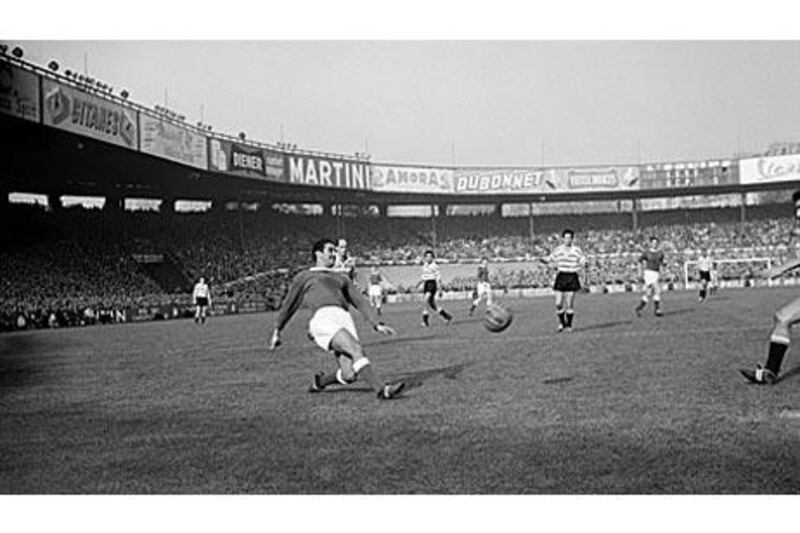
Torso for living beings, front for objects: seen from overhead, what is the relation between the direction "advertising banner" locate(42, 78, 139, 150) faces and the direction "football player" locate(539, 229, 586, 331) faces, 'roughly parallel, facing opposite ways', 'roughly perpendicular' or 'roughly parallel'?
roughly perpendicular

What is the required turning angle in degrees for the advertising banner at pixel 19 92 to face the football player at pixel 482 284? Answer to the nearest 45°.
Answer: approximately 45° to its left

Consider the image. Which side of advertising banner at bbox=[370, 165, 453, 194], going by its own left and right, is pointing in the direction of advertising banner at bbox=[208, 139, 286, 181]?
right

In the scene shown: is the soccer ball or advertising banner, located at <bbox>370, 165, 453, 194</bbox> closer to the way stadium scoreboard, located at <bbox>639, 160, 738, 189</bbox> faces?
the soccer ball

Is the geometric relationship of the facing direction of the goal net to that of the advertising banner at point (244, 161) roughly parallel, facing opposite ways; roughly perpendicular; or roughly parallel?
roughly perpendicular

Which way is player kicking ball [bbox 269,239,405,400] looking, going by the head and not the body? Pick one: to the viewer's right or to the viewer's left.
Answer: to the viewer's right

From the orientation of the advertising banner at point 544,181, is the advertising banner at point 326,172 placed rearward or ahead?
ahead
